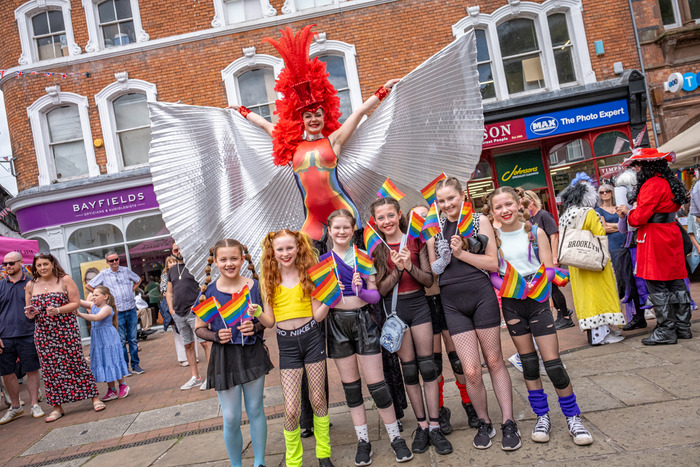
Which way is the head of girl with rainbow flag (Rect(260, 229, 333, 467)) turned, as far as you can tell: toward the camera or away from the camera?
toward the camera

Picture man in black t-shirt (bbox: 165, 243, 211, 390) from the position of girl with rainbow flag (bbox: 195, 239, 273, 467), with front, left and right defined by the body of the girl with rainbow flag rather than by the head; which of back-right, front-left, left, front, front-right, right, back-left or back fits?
back

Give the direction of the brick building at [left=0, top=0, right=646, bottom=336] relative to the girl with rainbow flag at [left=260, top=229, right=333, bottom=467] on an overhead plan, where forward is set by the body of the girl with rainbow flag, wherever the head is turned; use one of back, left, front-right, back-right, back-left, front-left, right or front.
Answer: back

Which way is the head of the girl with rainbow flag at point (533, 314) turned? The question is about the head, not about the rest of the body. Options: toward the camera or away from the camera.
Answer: toward the camera

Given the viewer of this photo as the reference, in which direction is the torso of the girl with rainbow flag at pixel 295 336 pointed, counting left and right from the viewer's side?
facing the viewer

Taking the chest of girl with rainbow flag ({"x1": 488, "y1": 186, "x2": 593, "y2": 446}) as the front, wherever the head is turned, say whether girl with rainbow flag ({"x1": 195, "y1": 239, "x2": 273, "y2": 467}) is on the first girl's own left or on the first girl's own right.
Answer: on the first girl's own right

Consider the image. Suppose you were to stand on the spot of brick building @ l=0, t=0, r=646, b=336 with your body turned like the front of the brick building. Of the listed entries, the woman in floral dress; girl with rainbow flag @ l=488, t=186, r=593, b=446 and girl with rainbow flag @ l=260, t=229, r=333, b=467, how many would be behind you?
0

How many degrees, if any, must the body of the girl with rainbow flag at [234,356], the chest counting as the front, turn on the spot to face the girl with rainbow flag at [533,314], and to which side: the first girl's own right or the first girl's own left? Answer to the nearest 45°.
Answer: approximately 90° to the first girl's own left

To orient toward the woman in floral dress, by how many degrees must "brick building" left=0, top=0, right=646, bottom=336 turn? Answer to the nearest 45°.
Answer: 0° — it already faces them

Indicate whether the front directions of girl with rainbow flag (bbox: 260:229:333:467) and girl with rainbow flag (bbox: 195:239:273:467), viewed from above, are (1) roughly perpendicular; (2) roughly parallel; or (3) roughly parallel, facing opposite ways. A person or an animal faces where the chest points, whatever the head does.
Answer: roughly parallel

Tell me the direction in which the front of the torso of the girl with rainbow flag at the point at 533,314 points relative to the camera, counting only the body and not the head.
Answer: toward the camera

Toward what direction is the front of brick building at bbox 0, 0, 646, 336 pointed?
toward the camera

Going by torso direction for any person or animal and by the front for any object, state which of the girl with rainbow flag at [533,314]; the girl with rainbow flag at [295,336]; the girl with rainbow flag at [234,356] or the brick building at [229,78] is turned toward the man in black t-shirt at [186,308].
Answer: the brick building
